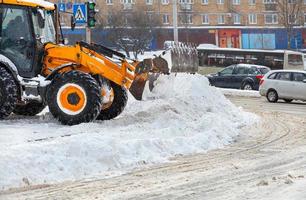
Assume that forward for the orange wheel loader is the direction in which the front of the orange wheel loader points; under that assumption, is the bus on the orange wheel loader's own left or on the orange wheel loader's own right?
on the orange wheel loader's own left

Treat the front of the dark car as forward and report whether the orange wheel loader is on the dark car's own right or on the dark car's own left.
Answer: on the dark car's own left

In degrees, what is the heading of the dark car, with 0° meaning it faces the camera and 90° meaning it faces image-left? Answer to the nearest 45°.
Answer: approximately 135°

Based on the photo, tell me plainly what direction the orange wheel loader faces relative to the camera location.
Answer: facing the viewer and to the right of the viewer

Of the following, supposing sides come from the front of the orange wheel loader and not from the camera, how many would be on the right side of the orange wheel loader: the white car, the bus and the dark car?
0

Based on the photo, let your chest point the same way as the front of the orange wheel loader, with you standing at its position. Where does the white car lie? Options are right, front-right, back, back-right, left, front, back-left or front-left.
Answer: left

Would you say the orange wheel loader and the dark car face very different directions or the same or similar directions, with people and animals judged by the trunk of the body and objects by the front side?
very different directions

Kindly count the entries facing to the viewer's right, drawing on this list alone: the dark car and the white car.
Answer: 1

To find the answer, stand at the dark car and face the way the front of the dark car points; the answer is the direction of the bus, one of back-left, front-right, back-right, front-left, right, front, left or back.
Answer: front-right

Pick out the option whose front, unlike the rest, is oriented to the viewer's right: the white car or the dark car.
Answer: the white car
